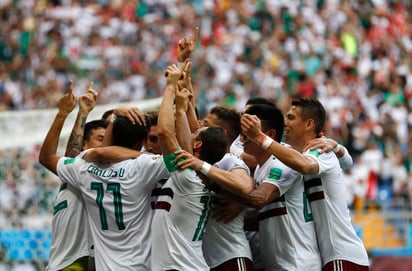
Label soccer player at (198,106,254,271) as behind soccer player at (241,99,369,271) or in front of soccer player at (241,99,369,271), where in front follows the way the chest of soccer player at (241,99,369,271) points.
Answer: in front

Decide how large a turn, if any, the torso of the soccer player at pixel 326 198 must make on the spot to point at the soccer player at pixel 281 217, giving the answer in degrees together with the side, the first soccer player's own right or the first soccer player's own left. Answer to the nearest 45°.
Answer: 0° — they already face them

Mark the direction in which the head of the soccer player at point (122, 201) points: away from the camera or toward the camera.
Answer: away from the camera

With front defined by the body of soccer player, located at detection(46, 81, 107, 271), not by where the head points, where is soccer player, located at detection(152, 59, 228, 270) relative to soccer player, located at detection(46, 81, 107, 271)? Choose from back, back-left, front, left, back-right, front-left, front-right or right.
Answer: front-right

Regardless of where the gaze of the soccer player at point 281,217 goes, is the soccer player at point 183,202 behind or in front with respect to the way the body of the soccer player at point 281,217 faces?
in front

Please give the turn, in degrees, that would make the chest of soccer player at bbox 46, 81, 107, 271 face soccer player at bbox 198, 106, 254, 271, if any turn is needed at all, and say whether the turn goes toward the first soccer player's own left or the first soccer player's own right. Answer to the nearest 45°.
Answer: approximately 45° to the first soccer player's own right

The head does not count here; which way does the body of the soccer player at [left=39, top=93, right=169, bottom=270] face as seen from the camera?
away from the camera

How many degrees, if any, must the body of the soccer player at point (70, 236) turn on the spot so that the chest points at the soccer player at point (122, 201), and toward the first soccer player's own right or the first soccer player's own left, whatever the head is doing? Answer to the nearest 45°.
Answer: approximately 45° to the first soccer player's own right

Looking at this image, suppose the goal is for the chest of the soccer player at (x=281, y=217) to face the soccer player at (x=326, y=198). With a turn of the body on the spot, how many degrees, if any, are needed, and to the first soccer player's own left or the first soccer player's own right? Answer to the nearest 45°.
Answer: approximately 180°
